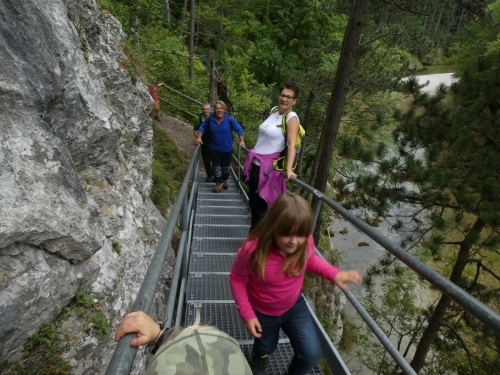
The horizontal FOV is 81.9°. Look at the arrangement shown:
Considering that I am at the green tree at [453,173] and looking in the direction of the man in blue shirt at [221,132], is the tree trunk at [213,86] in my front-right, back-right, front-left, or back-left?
front-right

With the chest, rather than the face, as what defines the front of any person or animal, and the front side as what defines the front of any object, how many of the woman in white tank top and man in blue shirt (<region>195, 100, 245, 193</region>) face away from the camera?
0

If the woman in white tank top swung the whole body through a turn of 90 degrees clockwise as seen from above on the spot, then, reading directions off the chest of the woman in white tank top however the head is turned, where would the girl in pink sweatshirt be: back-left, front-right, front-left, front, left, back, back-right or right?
back-left

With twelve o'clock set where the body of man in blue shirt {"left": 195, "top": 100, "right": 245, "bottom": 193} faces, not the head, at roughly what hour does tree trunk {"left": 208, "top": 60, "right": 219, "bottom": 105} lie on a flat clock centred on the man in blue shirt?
The tree trunk is roughly at 6 o'clock from the man in blue shirt.

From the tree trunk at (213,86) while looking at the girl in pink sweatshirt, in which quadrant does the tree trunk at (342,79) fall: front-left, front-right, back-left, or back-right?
front-left

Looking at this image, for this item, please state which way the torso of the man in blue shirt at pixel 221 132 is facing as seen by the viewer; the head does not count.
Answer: toward the camera

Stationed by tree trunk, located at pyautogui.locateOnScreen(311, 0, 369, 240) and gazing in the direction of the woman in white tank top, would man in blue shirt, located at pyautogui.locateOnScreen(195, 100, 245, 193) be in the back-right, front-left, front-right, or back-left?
front-right

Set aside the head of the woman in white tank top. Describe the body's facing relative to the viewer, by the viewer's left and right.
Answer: facing the viewer and to the left of the viewer

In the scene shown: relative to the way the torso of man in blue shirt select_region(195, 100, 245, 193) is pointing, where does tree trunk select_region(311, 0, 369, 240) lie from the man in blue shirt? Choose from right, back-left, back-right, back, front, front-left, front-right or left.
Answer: left

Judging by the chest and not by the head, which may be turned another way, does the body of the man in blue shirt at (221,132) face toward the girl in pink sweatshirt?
yes

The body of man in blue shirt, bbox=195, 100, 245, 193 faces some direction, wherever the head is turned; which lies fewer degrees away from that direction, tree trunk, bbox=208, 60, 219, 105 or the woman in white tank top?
the woman in white tank top

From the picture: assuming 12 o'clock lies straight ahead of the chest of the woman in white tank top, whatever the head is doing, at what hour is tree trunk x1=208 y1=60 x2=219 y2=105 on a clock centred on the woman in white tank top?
The tree trunk is roughly at 4 o'clock from the woman in white tank top.
